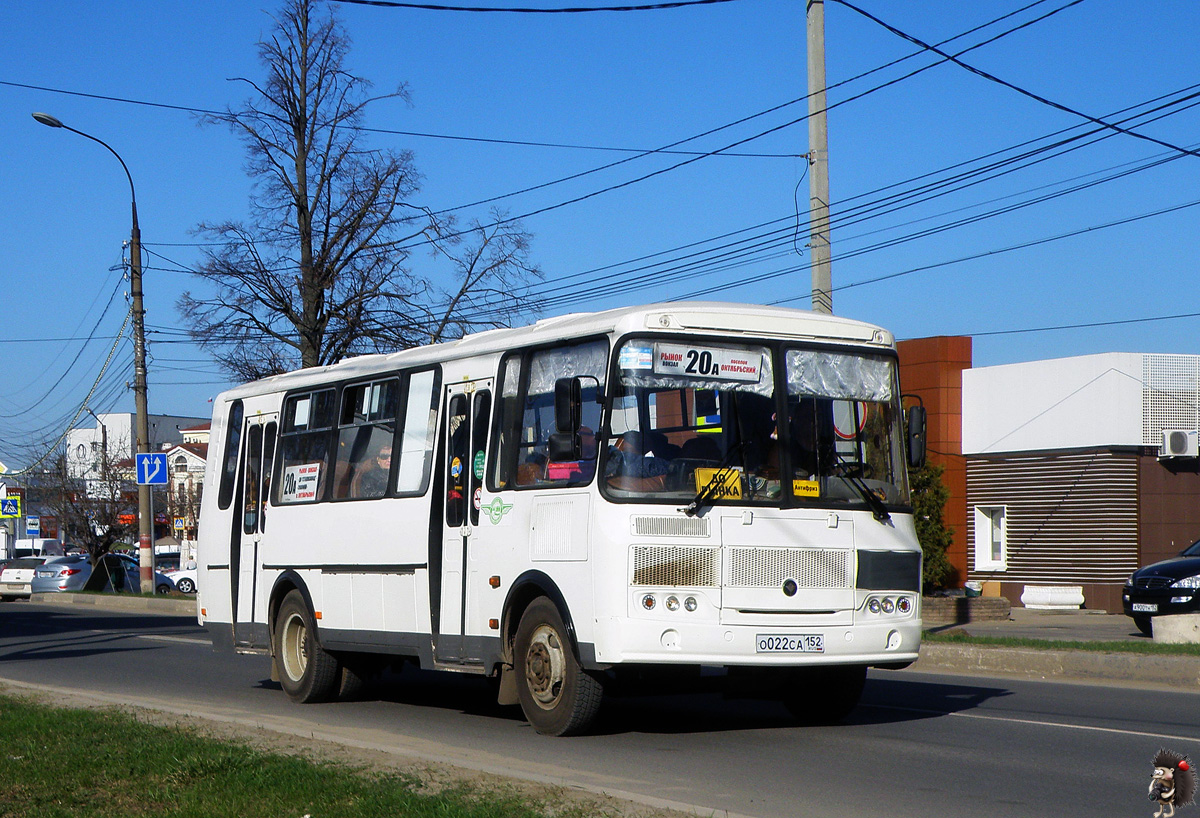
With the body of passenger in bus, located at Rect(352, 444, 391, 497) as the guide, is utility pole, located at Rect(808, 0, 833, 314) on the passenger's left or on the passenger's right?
on the passenger's left

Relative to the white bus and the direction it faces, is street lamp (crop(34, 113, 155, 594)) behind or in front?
behind

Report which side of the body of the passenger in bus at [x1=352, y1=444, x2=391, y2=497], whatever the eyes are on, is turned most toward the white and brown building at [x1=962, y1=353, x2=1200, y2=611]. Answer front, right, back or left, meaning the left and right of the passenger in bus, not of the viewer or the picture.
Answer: left

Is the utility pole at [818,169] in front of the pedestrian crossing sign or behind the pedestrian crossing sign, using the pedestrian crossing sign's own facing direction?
in front

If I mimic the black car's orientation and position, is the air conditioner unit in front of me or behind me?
behind

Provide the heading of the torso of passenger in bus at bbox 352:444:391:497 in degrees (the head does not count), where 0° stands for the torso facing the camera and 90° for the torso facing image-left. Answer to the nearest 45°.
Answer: approximately 315°

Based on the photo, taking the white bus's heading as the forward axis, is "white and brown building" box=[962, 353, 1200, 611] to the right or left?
on its left

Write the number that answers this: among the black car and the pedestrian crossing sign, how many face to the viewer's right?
0
